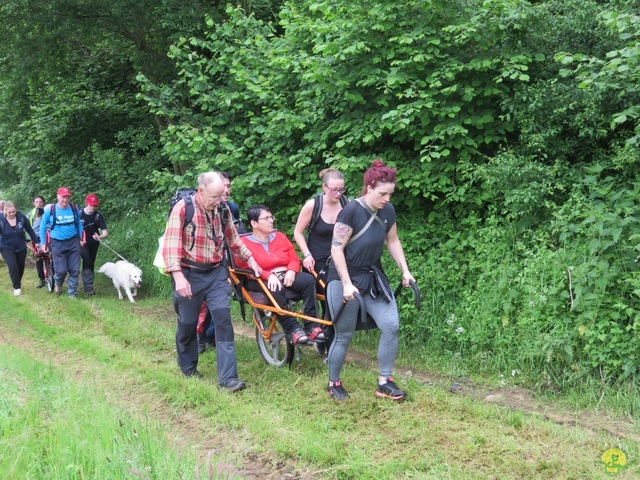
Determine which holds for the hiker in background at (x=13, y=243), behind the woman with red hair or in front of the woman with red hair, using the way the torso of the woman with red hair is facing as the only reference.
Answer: behind

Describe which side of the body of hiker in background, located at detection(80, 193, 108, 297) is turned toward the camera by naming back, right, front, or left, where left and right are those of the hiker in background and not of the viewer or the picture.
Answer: front

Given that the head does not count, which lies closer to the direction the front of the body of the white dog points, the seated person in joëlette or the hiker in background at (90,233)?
the seated person in joëlette

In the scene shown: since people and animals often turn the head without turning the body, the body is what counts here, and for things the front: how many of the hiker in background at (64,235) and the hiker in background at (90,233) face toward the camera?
2

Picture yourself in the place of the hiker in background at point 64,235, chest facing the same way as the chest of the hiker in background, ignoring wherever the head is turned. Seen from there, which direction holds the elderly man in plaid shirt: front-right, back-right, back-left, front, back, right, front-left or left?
front

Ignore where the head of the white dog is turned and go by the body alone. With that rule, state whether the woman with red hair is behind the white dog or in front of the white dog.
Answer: in front

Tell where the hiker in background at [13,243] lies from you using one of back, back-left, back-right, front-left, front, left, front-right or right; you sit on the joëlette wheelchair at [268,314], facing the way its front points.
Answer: back

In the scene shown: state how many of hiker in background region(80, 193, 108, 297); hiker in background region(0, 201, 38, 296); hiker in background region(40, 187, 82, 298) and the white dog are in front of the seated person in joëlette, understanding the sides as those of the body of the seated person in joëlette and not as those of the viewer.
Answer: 0

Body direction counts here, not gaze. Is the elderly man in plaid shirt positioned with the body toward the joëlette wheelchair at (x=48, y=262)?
no

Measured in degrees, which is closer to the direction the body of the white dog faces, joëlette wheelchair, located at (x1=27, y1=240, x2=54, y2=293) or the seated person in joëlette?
the seated person in joëlette

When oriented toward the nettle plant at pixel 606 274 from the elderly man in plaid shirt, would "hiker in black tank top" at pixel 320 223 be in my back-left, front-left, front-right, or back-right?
front-left

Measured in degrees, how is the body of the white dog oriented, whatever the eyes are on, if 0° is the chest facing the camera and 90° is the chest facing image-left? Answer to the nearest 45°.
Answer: approximately 315°

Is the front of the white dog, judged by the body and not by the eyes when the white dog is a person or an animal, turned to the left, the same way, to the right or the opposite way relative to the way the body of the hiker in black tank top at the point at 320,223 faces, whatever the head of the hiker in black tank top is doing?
the same way

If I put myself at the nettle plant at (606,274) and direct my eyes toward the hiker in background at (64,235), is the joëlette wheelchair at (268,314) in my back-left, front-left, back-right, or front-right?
front-left

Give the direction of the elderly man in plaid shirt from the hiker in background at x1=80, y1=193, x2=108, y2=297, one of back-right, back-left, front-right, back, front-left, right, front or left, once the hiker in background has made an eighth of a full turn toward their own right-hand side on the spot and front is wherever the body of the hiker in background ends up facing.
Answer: front-left

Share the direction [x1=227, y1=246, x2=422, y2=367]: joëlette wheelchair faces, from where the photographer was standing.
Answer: facing the viewer and to the right of the viewer
